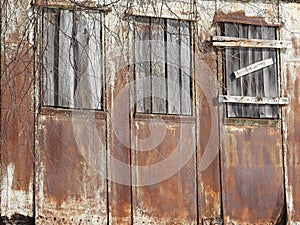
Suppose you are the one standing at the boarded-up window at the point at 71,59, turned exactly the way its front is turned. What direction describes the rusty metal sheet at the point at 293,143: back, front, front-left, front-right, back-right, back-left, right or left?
left

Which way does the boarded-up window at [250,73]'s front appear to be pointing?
toward the camera

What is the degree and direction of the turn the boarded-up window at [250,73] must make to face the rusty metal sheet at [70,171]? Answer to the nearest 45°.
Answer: approximately 45° to its right

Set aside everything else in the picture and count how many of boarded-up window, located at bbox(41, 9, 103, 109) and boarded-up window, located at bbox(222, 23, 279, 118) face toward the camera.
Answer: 2

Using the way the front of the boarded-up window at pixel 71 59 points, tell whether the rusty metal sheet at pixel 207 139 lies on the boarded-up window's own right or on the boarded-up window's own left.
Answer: on the boarded-up window's own left

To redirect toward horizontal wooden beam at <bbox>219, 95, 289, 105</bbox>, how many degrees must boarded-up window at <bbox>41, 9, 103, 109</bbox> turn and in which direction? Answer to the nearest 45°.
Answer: approximately 90° to its left

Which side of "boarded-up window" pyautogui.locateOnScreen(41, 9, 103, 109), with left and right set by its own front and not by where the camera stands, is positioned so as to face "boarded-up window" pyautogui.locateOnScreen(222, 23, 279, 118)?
left

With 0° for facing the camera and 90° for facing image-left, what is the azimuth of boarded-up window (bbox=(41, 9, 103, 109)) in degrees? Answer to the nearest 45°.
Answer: approximately 0°

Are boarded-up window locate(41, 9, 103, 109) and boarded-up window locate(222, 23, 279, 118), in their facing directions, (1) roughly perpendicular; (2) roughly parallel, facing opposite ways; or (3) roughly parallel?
roughly parallel

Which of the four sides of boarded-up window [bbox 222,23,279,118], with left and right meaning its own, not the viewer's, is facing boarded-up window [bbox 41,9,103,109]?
right
